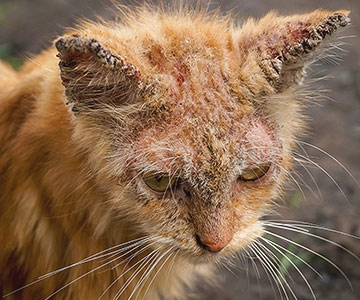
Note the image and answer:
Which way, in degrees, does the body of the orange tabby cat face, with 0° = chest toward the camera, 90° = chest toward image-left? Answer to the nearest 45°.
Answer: approximately 315°
